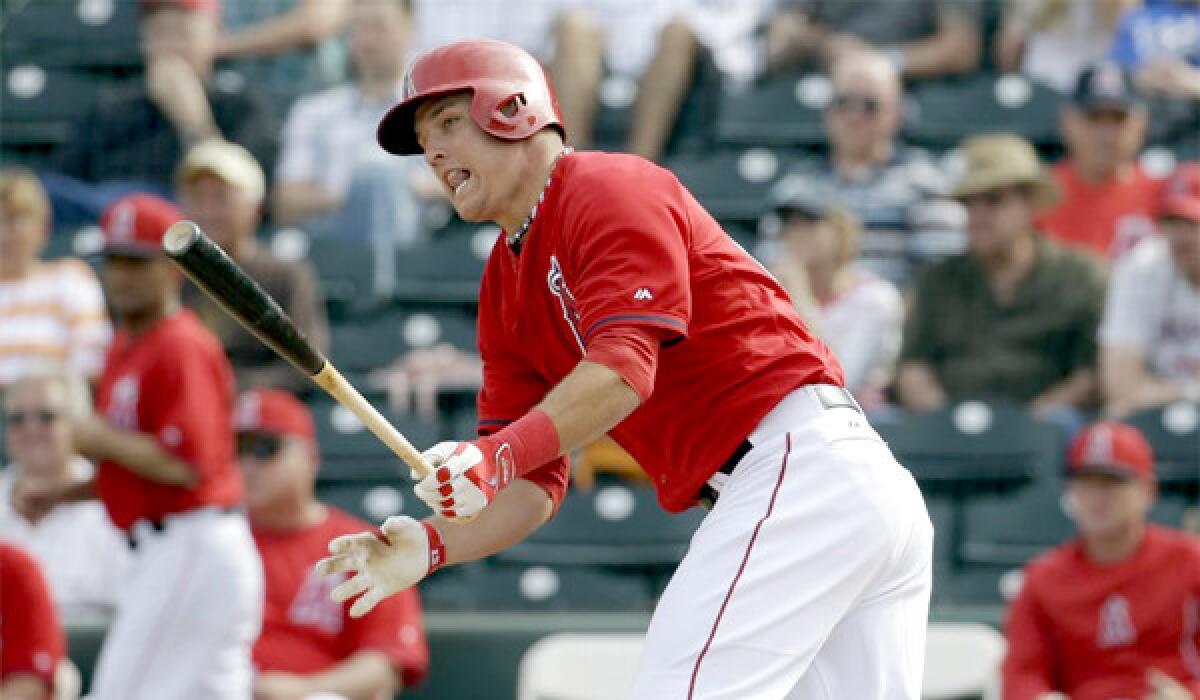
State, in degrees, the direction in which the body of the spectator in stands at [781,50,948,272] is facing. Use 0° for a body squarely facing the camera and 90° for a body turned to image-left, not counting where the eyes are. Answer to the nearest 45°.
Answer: approximately 0°

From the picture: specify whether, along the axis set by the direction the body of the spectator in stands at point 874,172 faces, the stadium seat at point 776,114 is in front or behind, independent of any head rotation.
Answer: behind

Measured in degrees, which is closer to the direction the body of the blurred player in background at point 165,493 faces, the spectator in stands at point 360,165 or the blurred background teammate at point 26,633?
the blurred background teammate

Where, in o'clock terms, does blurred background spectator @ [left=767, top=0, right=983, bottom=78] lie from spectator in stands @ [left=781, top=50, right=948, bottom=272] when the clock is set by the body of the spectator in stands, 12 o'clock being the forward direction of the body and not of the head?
The blurred background spectator is roughly at 6 o'clock from the spectator in stands.

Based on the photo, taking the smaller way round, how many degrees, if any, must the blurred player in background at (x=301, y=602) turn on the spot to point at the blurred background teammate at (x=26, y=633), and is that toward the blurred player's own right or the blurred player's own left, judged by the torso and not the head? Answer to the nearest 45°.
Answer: approximately 45° to the blurred player's own right

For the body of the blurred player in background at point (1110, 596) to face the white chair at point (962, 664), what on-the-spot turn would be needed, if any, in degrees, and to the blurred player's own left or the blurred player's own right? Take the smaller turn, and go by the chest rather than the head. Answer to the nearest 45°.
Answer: approximately 45° to the blurred player's own right

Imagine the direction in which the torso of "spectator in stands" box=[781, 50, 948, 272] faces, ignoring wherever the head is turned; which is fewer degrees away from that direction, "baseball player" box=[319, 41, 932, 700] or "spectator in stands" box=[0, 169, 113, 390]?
the baseball player

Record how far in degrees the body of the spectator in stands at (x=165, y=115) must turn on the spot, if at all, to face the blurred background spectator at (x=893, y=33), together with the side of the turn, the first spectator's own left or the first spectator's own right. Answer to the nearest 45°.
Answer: approximately 90° to the first spectator's own left

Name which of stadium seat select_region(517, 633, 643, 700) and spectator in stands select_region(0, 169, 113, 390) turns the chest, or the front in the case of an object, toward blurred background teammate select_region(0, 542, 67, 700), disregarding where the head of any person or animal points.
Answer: the spectator in stands

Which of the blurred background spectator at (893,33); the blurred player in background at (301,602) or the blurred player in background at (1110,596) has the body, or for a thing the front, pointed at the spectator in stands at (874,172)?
the blurred background spectator

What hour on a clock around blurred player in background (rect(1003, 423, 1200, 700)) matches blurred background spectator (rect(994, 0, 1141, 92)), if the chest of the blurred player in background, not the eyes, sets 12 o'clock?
The blurred background spectator is roughly at 6 o'clock from the blurred player in background.
